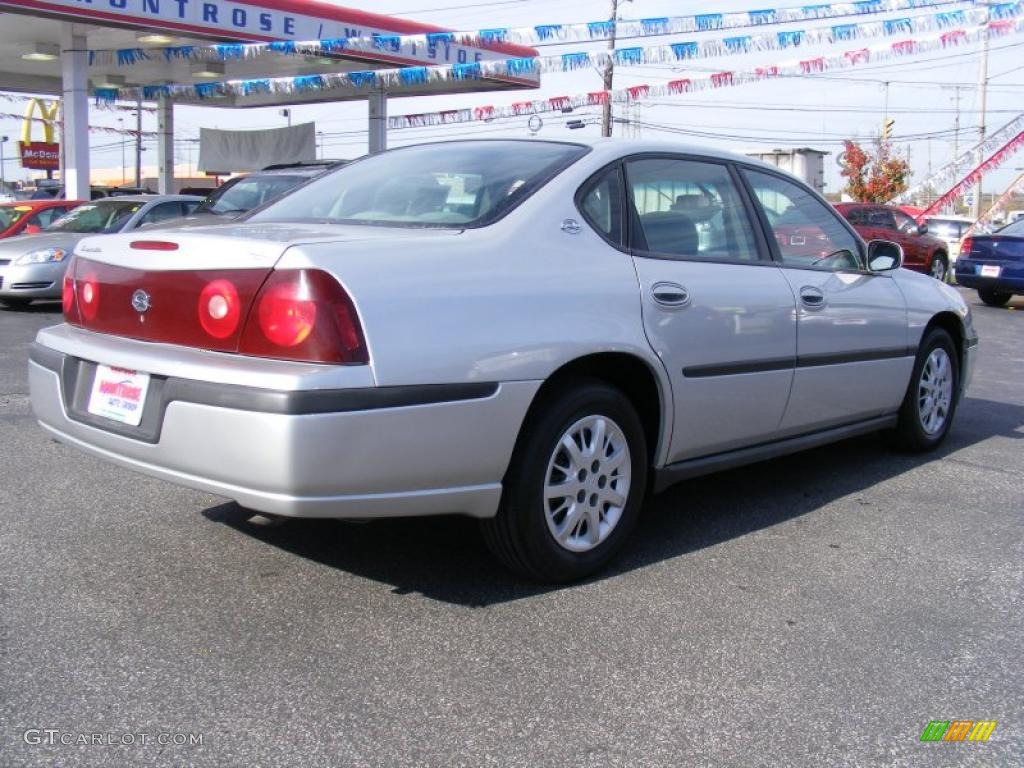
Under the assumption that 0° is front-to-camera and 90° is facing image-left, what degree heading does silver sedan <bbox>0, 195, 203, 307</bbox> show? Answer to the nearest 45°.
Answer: approximately 45°

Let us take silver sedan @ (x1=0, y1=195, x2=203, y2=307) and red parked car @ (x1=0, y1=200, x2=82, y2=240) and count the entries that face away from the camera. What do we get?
0

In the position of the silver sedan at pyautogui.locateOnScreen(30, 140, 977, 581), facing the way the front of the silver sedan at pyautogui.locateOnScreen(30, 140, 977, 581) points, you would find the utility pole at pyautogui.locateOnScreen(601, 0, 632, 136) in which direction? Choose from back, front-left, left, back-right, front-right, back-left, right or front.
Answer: front-left

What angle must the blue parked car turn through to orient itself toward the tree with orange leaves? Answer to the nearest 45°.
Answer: approximately 45° to its left

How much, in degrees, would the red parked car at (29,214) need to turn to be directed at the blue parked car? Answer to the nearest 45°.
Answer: approximately 135° to its left

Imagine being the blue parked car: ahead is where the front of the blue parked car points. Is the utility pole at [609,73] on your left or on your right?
on your left

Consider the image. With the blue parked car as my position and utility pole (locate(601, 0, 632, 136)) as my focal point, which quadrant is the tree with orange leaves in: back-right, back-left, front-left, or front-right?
front-right

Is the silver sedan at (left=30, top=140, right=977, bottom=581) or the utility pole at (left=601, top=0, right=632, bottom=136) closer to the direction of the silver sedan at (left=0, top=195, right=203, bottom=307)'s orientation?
the silver sedan

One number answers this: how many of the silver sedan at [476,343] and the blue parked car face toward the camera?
0

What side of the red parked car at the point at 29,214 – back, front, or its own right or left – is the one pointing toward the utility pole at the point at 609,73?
back

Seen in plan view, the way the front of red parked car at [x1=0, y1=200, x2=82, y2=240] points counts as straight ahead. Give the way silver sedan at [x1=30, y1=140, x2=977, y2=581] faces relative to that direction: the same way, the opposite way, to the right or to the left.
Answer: the opposite way

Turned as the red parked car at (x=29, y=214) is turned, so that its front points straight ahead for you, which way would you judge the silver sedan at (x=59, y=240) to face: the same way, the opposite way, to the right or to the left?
the same way

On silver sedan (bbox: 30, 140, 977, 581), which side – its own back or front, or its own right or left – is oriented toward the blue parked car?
front

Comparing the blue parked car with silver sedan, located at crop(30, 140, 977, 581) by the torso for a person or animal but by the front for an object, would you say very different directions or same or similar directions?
same or similar directions

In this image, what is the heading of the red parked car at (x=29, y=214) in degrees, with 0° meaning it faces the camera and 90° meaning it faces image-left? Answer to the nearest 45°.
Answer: approximately 45°

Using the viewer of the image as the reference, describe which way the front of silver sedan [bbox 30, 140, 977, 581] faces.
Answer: facing away from the viewer and to the right of the viewer
